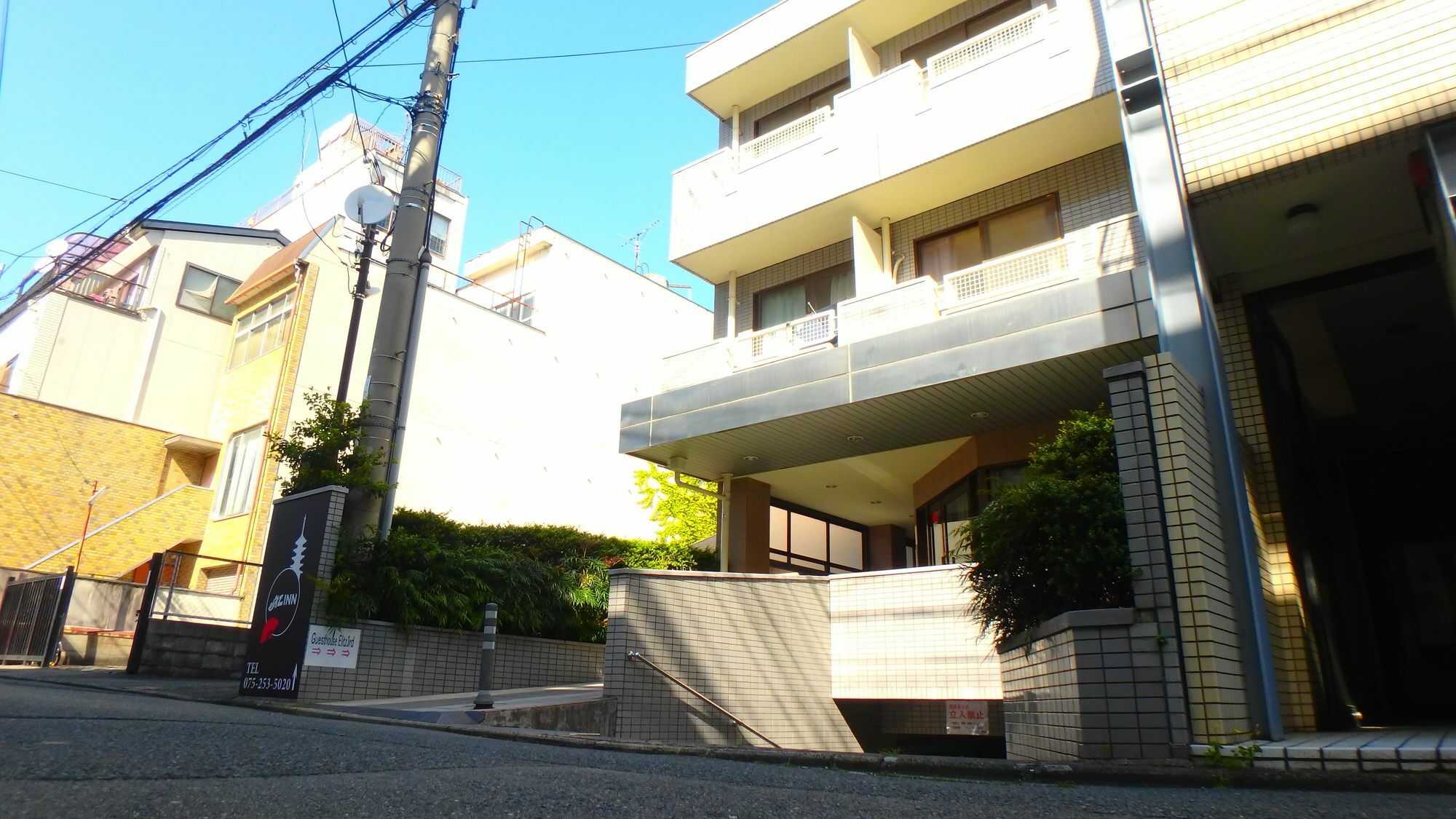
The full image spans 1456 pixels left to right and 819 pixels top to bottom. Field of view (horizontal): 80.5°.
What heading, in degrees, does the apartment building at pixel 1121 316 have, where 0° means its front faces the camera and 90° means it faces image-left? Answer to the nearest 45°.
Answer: approximately 45°

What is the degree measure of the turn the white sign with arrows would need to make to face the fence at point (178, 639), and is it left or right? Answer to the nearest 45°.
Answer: approximately 135° to its right

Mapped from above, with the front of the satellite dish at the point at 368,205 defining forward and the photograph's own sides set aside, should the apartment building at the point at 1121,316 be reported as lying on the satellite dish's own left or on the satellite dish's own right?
on the satellite dish's own left

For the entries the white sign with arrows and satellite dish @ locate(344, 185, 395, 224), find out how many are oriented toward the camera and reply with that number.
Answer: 2
